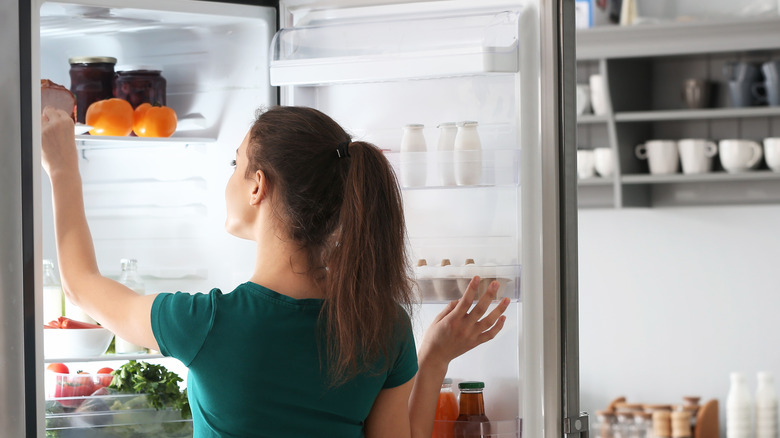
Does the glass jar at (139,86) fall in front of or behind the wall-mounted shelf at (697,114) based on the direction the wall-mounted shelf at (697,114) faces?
in front

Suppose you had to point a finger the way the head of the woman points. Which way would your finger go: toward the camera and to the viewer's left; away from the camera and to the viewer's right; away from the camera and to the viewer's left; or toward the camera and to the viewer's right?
away from the camera and to the viewer's left

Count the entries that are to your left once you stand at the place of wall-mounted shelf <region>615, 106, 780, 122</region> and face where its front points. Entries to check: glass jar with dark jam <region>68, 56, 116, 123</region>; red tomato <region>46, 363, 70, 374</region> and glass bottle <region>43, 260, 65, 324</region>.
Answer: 0

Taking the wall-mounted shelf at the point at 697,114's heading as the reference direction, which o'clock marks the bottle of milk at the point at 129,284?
The bottle of milk is roughly at 1 o'clock from the wall-mounted shelf.

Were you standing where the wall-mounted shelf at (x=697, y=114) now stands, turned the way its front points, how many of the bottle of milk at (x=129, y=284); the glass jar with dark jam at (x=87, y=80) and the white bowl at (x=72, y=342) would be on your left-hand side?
0

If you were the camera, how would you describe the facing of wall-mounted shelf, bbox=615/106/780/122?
facing the viewer

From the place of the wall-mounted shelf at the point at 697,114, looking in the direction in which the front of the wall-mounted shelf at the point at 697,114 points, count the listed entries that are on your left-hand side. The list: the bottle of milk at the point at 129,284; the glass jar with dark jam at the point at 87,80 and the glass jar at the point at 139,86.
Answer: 0

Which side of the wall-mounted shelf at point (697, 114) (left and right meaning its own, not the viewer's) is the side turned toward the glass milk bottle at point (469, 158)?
front

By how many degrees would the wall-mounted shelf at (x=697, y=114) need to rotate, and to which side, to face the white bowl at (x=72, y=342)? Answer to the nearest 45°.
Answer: approximately 45° to its right

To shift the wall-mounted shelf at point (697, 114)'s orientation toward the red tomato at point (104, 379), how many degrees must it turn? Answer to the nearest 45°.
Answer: approximately 45° to its right
